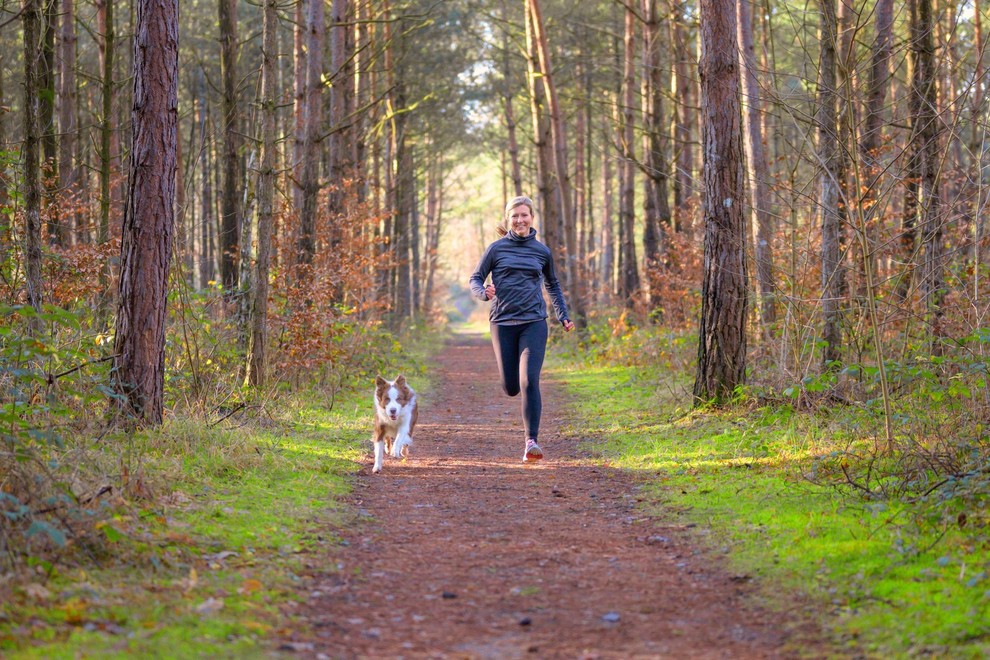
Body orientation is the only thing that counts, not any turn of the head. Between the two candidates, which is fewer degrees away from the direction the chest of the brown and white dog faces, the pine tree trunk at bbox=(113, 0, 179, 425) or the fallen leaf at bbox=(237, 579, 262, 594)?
the fallen leaf

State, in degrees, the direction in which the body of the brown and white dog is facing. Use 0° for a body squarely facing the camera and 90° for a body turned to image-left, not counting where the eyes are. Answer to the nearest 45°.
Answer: approximately 0°

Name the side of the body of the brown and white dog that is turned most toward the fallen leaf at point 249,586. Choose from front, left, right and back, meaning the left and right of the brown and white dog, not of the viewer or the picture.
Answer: front

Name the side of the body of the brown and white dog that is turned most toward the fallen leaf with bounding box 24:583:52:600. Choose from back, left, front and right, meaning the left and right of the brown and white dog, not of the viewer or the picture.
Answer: front

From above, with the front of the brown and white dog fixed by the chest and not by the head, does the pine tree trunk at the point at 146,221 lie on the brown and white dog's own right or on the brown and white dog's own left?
on the brown and white dog's own right

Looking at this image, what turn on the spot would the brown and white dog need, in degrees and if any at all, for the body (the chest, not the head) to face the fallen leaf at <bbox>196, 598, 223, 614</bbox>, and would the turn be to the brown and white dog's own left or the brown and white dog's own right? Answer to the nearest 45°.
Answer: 0° — it already faces it
